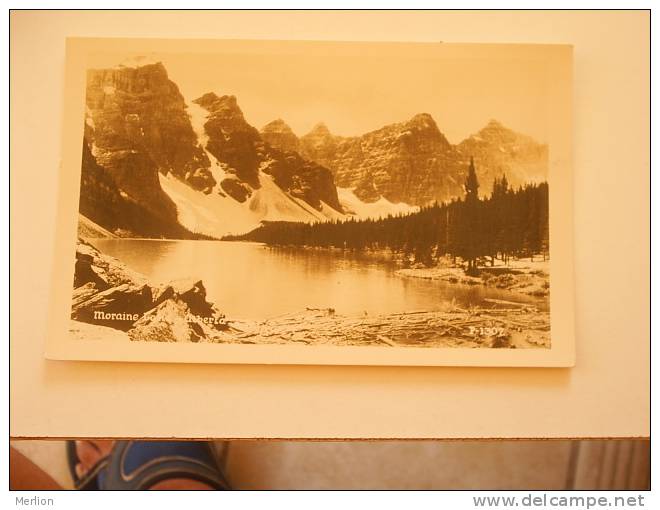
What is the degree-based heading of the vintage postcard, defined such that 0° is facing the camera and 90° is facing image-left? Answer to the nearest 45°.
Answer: approximately 0°
